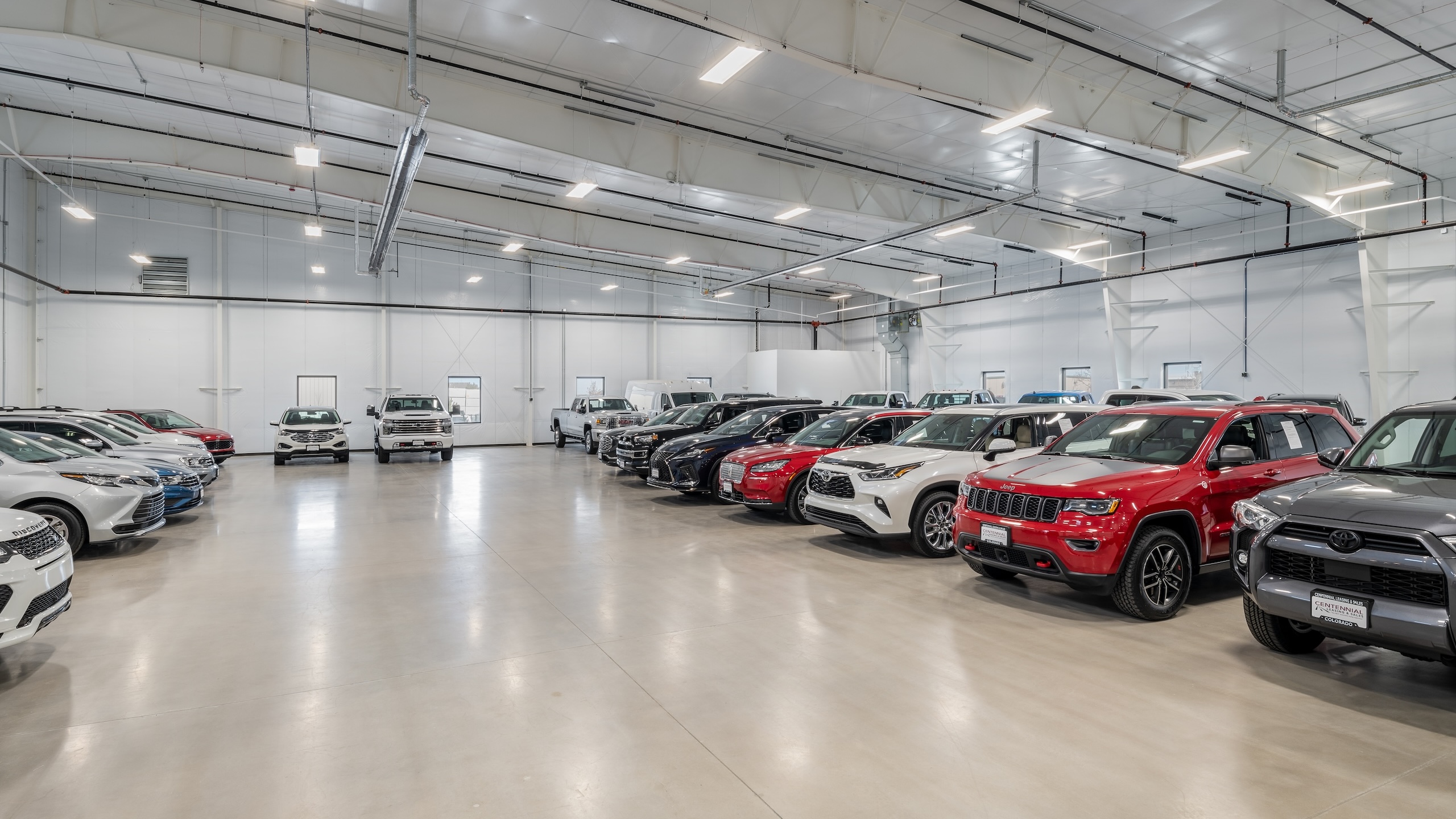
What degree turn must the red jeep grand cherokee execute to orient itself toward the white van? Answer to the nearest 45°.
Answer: approximately 90° to its right

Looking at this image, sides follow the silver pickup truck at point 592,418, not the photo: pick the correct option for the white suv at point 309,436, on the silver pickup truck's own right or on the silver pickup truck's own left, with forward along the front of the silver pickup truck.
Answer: on the silver pickup truck's own right

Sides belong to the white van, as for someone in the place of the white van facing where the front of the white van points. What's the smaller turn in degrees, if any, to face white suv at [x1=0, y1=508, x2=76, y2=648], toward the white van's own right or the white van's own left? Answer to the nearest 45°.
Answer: approximately 45° to the white van's own right

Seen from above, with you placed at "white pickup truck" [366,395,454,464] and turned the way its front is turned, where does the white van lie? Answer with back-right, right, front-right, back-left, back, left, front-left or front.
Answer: left

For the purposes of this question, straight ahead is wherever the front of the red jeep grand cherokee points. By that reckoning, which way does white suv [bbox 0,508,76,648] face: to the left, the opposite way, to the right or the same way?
the opposite way

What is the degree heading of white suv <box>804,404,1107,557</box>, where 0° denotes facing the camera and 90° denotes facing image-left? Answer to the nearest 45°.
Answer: approximately 45°

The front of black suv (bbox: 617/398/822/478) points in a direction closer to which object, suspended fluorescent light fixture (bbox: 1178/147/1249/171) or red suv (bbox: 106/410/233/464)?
the red suv

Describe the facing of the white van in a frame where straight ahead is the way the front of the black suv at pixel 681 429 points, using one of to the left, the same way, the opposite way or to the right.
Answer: to the left

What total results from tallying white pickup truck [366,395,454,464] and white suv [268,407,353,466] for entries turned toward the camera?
2

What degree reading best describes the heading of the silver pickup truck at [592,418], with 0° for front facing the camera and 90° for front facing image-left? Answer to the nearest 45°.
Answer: approximately 315°

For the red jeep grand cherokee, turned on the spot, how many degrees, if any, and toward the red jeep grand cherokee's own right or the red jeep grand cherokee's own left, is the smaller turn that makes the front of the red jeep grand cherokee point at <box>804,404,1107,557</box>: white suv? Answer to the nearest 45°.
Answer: approximately 90° to the red jeep grand cherokee's own right

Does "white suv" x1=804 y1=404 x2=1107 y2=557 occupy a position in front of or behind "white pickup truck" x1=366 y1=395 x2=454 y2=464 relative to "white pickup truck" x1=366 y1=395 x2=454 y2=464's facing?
in front
